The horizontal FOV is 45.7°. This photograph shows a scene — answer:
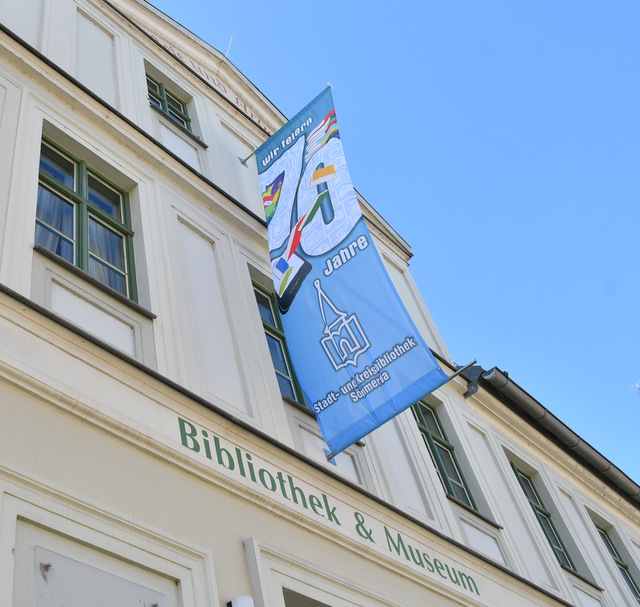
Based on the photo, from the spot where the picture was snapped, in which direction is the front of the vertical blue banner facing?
facing the viewer and to the left of the viewer

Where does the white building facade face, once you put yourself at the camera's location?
facing the viewer and to the right of the viewer
